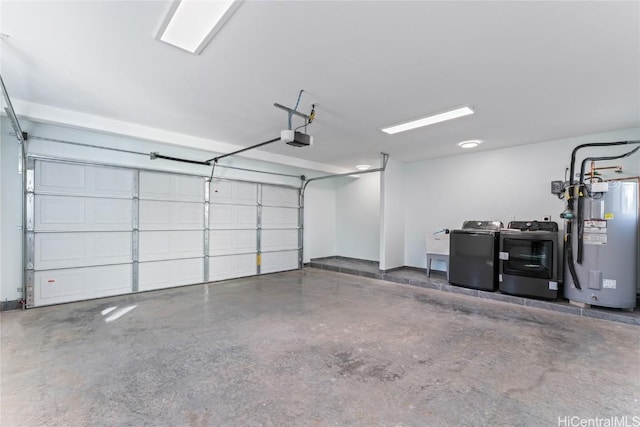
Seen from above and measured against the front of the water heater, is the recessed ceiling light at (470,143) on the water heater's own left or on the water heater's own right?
on the water heater's own right

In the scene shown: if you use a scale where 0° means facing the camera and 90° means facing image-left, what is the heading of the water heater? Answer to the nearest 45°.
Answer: approximately 45°

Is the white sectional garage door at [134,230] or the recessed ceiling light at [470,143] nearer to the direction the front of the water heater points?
the white sectional garage door

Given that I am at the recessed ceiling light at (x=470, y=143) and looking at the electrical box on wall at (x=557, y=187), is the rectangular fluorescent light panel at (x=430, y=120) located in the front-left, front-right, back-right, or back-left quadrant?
back-right

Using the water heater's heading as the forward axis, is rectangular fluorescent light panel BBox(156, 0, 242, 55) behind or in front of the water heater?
in front

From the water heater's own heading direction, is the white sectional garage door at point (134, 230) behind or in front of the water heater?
in front
